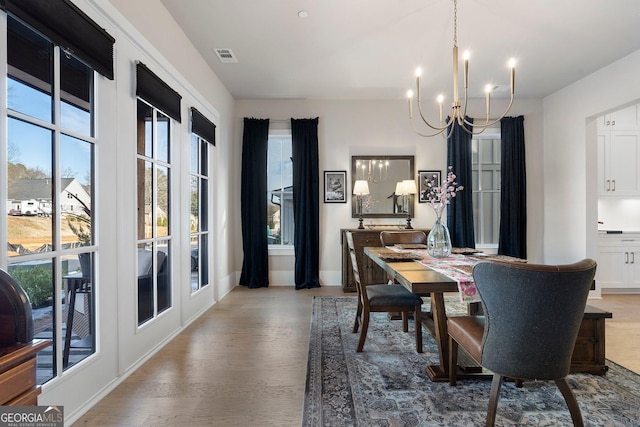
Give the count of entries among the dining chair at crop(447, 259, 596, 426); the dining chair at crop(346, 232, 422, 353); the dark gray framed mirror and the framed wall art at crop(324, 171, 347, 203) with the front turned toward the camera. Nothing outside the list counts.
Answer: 2

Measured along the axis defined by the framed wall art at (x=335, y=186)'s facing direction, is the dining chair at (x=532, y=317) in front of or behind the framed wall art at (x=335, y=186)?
in front

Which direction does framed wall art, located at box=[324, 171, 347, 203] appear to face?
toward the camera

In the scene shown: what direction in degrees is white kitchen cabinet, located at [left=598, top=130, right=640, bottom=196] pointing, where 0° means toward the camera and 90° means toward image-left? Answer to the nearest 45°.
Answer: approximately 0°

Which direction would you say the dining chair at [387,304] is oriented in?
to the viewer's right

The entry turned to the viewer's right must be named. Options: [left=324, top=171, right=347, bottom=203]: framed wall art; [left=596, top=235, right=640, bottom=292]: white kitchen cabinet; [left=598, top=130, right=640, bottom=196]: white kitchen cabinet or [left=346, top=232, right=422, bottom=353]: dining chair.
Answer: the dining chair

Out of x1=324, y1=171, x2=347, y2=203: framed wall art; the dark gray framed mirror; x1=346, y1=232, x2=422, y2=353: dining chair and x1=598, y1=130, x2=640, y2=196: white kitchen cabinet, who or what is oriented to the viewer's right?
the dining chair

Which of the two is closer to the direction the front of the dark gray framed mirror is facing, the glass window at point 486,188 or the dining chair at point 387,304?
the dining chair

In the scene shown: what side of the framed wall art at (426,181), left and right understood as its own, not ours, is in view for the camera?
front

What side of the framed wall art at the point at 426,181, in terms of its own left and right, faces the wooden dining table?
front

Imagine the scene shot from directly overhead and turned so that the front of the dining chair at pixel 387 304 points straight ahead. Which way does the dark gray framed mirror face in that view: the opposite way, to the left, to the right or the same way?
to the right

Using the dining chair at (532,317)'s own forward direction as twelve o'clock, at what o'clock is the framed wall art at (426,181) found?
The framed wall art is roughly at 1 o'clock from the dining chair.

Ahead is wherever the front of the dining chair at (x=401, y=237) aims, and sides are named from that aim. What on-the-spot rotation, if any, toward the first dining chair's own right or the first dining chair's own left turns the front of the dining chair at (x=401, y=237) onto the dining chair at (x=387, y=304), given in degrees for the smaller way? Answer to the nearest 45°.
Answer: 0° — it already faces it

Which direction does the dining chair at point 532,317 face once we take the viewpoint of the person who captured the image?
facing away from the viewer and to the left of the viewer

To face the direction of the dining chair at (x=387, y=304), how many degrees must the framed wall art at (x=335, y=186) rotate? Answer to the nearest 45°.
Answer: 0° — it already faces it

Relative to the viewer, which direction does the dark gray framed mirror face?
toward the camera

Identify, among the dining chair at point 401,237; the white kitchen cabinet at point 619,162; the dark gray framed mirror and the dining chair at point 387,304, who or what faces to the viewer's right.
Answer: the dining chair at point 387,304
